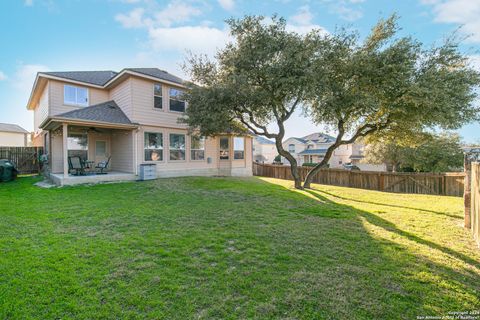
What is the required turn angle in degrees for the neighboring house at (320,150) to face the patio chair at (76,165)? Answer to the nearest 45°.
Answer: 0° — it already faces it

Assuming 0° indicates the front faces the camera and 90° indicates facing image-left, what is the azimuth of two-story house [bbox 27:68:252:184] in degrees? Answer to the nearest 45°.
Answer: approximately 135°

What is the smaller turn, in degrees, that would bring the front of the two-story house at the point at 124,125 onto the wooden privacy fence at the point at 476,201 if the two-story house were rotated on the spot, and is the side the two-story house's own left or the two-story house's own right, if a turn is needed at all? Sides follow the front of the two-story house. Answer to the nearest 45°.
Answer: approximately 180°
